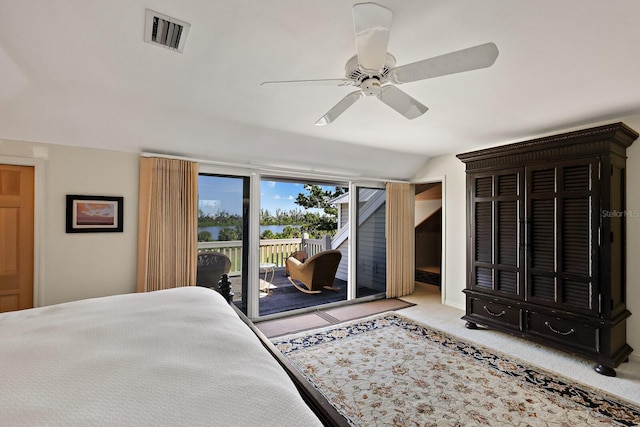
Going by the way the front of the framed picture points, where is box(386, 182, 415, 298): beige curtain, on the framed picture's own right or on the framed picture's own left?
on the framed picture's own left

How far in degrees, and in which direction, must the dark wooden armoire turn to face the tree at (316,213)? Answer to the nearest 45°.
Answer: approximately 90° to its right

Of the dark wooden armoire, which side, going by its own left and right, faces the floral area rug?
front

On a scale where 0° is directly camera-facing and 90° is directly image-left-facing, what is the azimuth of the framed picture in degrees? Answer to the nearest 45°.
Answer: approximately 0°

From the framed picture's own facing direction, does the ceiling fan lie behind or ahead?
ahead

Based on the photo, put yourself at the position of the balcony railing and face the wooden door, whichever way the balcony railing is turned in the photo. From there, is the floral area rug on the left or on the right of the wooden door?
left

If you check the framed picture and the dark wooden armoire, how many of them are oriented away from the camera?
0

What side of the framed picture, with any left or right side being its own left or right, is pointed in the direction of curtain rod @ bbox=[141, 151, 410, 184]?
left

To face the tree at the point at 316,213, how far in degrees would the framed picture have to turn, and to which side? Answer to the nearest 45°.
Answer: approximately 135° to its left

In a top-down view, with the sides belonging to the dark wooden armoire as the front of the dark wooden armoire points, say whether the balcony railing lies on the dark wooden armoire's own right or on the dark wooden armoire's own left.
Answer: on the dark wooden armoire's own right
